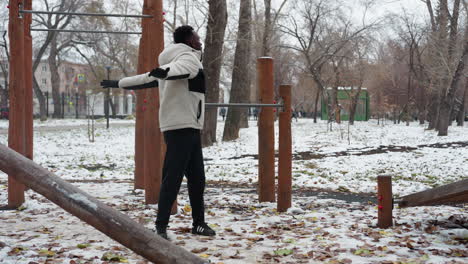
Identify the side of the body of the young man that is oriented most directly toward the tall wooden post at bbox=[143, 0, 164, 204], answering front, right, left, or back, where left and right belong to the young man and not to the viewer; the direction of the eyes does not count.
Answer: left

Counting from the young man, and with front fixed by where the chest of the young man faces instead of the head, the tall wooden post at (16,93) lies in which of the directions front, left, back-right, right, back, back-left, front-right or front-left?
back-left

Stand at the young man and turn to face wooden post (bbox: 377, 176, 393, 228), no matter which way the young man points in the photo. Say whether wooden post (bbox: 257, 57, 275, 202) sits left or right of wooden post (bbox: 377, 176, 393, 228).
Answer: left

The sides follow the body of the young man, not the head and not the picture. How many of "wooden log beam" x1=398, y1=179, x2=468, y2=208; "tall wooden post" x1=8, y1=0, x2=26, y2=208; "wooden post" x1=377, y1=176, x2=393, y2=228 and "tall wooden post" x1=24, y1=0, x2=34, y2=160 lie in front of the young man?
2

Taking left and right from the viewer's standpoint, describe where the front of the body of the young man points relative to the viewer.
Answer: facing to the right of the viewer
